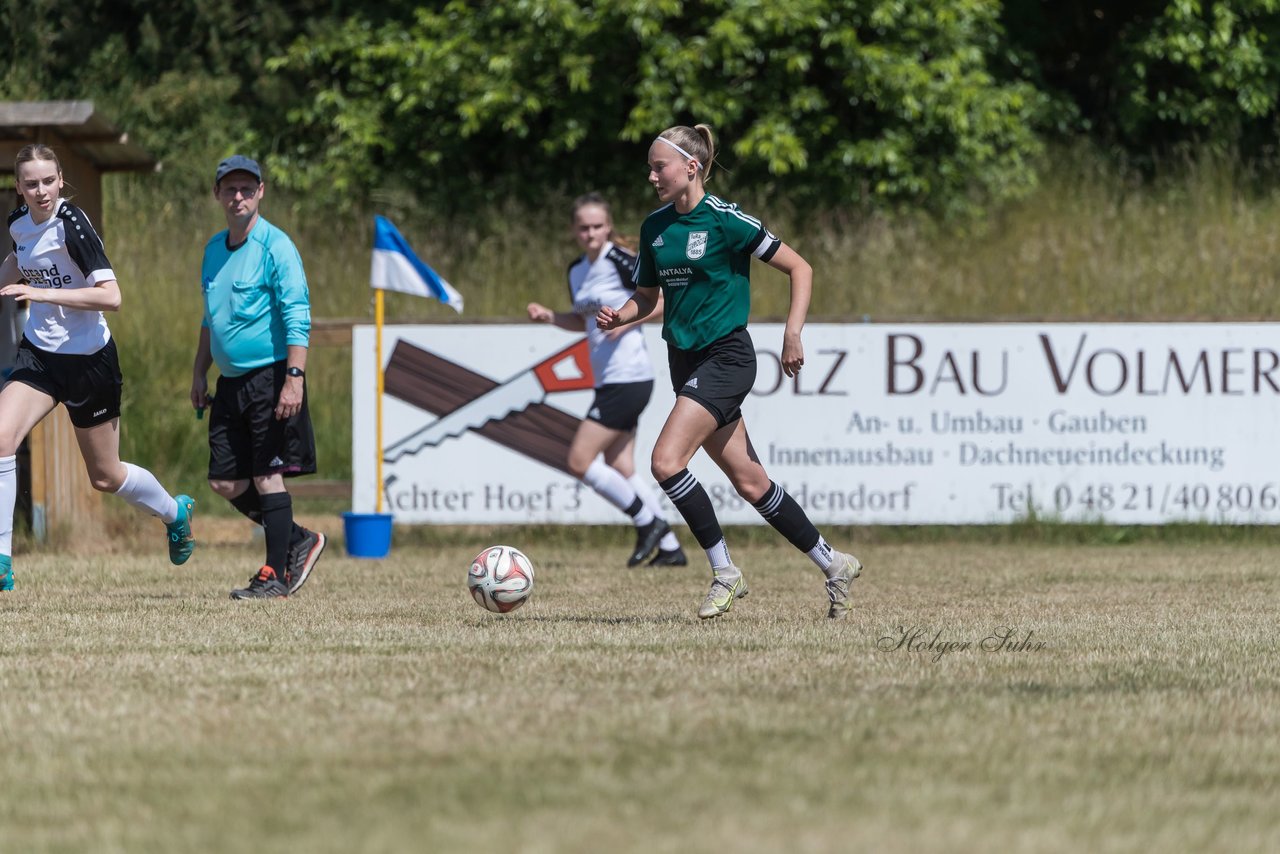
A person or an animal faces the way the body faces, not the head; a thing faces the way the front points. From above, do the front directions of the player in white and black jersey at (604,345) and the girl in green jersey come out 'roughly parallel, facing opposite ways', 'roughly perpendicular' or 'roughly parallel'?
roughly parallel

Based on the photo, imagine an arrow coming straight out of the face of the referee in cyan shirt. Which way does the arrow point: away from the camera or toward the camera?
toward the camera

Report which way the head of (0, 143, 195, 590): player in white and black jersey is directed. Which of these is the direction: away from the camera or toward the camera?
toward the camera

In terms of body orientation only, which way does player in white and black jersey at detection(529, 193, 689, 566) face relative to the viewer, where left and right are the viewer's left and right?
facing the viewer and to the left of the viewer

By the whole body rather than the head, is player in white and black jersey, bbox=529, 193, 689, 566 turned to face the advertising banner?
no

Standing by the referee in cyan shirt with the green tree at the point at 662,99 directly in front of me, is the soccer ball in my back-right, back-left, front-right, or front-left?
back-right

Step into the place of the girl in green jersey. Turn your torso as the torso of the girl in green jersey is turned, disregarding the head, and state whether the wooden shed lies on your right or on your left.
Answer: on your right

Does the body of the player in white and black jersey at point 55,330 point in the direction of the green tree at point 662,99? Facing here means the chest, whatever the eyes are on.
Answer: no

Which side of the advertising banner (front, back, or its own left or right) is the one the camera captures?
front

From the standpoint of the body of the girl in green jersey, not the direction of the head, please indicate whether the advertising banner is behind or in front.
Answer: behind
